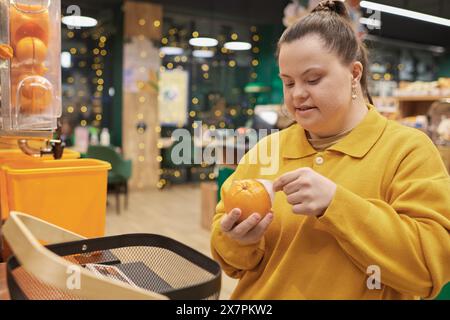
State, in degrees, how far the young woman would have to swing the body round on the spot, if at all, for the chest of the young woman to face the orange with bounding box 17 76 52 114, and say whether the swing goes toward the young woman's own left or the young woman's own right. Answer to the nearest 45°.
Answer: approximately 45° to the young woman's own right

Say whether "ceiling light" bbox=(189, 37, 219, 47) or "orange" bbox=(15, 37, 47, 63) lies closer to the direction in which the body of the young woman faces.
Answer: the orange

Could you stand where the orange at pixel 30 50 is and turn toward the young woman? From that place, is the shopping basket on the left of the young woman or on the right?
right

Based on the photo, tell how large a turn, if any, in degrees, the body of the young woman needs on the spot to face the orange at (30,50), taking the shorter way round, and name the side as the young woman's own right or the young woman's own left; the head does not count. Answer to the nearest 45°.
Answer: approximately 45° to the young woman's own right

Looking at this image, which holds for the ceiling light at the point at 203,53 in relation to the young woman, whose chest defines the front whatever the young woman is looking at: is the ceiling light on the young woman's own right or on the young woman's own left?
on the young woman's own right

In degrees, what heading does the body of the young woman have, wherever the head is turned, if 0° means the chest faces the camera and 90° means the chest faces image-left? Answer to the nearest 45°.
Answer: approximately 45°

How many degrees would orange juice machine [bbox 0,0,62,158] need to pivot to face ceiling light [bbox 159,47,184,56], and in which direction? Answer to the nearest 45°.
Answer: approximately 135° to its left
